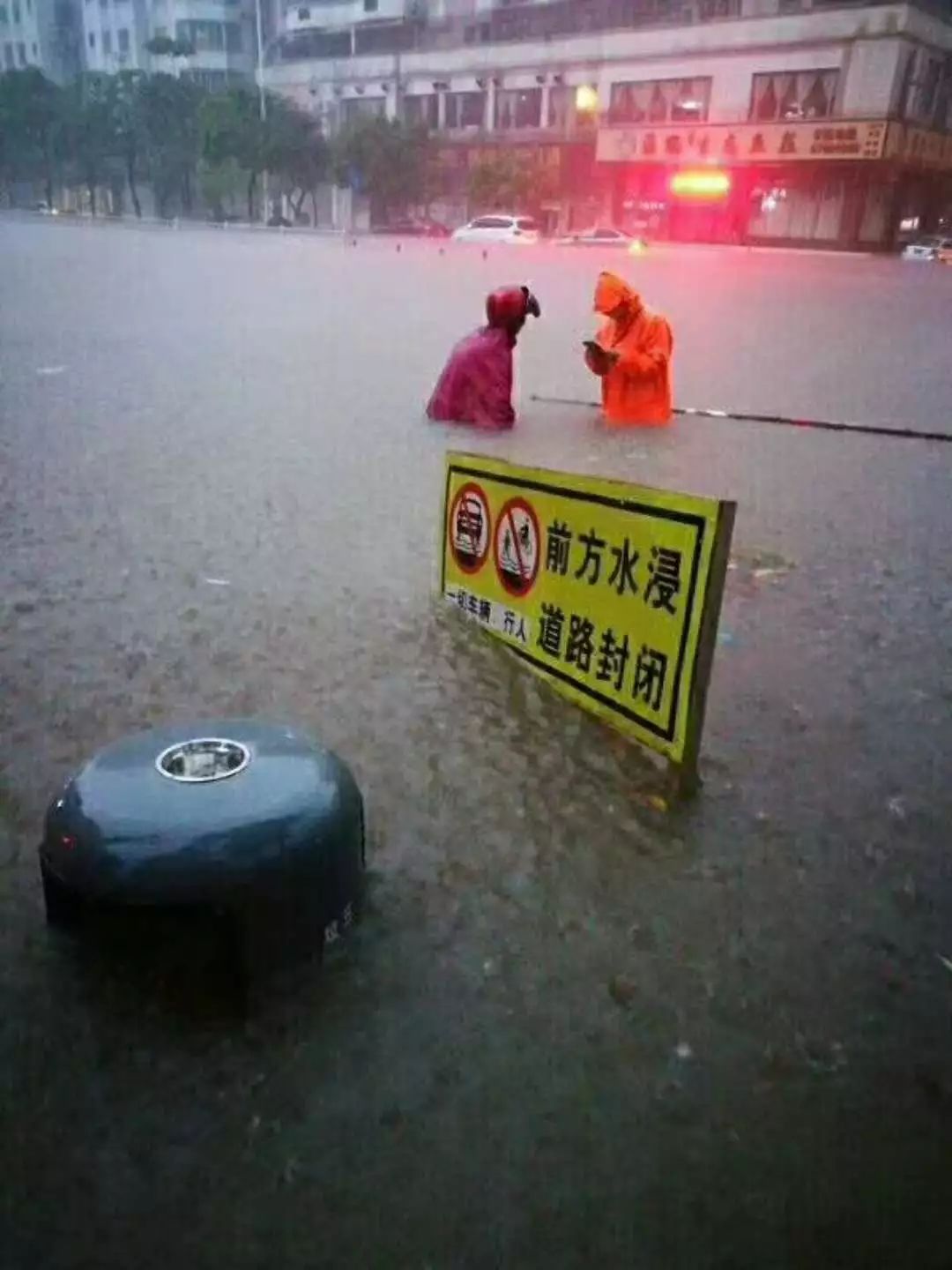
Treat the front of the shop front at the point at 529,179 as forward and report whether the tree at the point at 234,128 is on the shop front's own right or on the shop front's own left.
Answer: on the shop front's own right

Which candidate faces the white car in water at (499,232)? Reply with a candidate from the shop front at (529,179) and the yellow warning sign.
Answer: the shop front

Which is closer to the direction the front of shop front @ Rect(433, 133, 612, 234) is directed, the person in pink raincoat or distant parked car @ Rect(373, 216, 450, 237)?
the person in pink raincoat

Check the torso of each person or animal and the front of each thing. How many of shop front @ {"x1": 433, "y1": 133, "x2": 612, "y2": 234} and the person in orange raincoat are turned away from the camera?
0

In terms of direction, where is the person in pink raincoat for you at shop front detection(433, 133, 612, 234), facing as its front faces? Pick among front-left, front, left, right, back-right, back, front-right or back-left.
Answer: front

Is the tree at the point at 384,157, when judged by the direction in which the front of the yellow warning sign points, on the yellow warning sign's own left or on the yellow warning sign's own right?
on the yellow warning sign's own right

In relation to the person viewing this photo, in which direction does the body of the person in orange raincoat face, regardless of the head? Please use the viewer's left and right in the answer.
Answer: facing the viewer and to the left of the viewer

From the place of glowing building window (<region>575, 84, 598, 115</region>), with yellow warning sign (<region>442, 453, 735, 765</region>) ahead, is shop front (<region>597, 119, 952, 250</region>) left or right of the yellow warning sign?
left

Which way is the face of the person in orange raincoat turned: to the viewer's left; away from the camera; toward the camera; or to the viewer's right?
to the viewer's left

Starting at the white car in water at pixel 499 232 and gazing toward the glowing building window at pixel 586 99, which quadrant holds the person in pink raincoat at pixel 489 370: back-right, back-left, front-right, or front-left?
back-right

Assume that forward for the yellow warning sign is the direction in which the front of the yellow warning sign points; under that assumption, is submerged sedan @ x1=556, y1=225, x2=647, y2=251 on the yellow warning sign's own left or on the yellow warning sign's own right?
on the yellow warning sign's own right

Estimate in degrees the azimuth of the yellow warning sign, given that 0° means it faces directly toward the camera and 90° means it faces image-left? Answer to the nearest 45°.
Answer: approximately 45°

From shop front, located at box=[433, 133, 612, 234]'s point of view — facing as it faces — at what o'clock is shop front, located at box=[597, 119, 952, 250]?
shop front, located at box=[597, 119, 952, 250] is roughly at 10 o'clock from shop front, located at box=[433, 133, 612, 234].

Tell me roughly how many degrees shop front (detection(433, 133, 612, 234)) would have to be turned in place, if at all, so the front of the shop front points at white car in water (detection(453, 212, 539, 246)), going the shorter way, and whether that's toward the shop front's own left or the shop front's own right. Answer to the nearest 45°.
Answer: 0° — it already faces it

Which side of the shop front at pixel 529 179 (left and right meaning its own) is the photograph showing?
front
